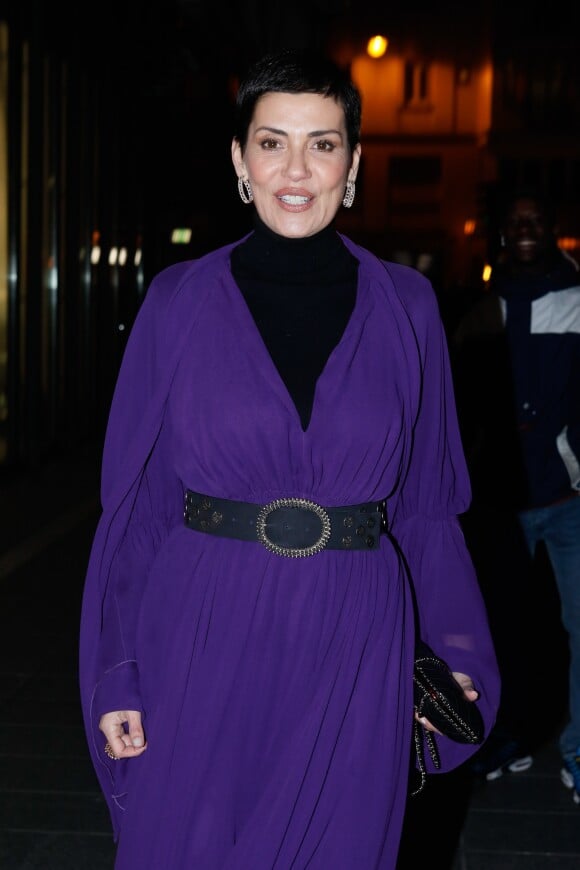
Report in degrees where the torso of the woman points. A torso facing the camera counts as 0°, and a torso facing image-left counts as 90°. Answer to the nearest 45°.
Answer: approximately 0°

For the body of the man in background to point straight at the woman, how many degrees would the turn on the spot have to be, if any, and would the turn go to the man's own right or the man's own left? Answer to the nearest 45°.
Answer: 0° — they already face them

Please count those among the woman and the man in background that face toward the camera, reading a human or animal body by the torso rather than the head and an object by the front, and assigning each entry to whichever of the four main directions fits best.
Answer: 2

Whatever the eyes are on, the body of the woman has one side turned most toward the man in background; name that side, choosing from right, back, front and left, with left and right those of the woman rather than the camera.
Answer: back
